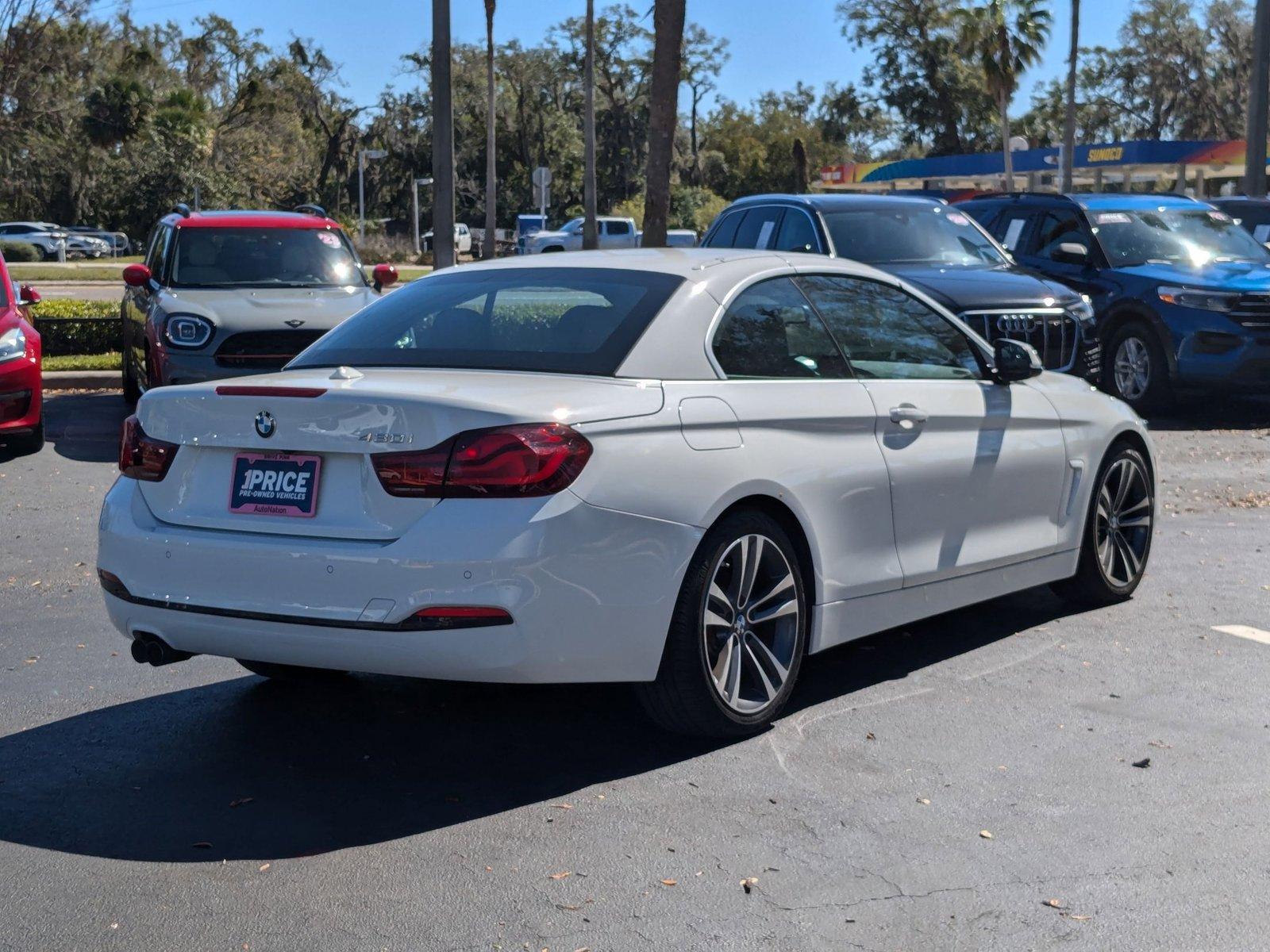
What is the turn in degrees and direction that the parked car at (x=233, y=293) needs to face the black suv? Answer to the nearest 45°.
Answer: approximately 90° to its left

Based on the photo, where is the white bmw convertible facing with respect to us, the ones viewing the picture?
facing away from the viewer and to the right of the viewer

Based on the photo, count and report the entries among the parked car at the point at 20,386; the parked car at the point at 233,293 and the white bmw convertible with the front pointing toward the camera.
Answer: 2

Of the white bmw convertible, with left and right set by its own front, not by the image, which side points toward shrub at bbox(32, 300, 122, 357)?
left

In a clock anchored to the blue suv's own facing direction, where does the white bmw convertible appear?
The white bmw convertible is roughly at 2 o'clock from the blue suv.

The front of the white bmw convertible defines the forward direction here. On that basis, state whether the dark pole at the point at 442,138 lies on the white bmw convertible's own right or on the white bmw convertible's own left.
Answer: on the white bmw convertible's own left

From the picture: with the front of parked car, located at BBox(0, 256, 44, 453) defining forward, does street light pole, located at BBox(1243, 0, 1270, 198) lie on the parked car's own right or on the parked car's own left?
on the parked car's own left

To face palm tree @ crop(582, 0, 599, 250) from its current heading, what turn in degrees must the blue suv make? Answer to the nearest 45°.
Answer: approximately 180°

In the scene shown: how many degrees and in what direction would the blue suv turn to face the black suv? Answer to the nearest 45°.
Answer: approximately 90° to its right

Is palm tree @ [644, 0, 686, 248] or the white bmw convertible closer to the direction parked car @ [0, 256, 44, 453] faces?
the white bmw convertible
